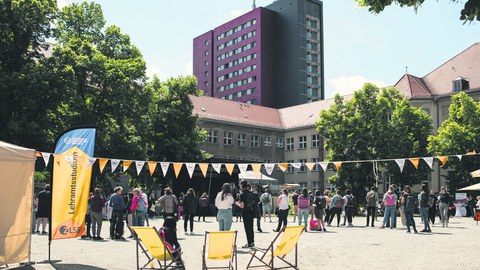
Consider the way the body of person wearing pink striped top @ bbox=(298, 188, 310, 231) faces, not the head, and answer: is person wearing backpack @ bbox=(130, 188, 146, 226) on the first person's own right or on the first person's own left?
on the first person's own left

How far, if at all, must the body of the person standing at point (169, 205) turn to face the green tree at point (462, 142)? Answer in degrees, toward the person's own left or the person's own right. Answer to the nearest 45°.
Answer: approximately 45° to the person's own right

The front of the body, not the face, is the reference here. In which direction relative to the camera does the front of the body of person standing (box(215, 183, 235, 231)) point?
away from the camera

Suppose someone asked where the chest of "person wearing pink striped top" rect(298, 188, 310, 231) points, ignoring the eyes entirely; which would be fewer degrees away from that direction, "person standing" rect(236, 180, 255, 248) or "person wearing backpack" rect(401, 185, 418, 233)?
the person wearing backpack

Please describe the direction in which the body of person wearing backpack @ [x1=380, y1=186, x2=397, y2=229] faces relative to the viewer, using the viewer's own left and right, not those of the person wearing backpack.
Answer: facing away from the viewer

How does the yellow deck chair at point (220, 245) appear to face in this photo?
away from the camera

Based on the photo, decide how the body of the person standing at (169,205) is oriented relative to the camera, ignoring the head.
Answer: away from the camera

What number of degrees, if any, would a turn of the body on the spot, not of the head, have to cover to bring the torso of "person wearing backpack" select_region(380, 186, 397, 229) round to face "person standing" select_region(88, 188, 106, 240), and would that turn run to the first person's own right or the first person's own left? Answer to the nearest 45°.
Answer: approximately 135° to the first person's own left

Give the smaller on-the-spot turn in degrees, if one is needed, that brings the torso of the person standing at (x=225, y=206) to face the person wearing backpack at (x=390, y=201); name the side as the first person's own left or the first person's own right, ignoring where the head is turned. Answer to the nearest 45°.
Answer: approximately 45° to the first person's own right

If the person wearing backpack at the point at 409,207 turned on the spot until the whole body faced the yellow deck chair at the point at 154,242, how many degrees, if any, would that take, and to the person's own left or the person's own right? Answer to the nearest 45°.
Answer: approximately 135° to the person's own left

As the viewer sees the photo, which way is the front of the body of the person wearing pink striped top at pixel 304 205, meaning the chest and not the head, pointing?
away from the camera
